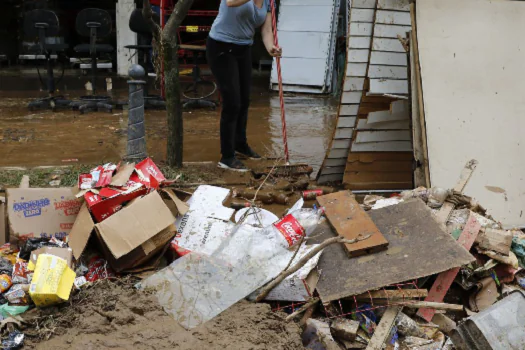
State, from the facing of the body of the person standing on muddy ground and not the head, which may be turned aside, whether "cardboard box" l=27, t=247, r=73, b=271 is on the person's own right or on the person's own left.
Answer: on the person's own right

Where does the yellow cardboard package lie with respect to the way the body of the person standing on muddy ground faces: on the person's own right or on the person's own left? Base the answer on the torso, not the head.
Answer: on the person's own right

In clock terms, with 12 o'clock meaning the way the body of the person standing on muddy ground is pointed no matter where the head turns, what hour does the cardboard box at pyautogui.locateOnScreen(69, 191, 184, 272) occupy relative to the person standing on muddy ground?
The cardboard box is roughly at 2 o'clock from the person standing on muddy ground.

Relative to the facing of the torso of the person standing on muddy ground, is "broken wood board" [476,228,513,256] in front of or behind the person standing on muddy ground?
in front

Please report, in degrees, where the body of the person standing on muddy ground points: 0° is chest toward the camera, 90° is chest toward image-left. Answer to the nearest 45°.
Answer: approximately 315°

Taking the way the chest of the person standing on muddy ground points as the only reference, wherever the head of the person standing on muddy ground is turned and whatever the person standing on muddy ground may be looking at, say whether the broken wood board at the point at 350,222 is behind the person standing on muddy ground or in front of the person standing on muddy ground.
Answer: in front

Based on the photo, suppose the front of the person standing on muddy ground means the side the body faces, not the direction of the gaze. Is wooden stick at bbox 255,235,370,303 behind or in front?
in front

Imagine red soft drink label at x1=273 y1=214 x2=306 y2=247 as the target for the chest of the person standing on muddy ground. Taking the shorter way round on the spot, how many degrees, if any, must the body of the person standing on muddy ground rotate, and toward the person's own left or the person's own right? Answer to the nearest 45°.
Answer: approximately 45° to the person's own right
